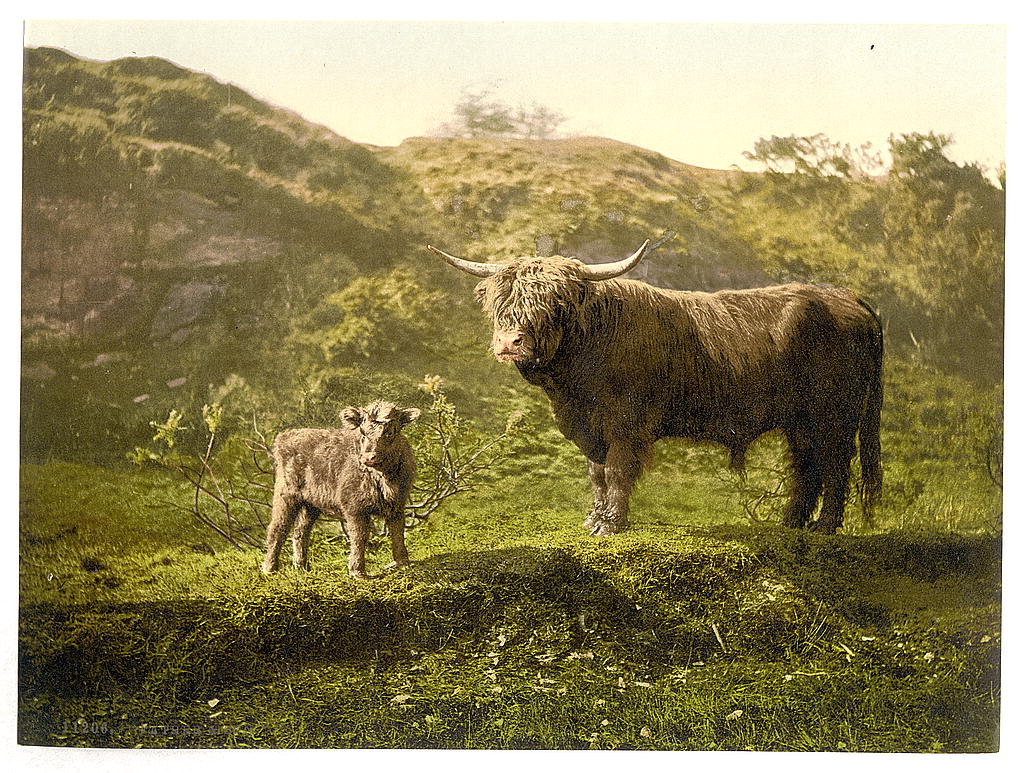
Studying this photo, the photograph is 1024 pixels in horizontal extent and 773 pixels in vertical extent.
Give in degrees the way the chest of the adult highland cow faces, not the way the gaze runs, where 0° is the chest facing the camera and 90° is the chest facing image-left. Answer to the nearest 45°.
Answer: approximately 90°

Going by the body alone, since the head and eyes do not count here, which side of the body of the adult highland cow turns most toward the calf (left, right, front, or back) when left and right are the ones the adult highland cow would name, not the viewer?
front

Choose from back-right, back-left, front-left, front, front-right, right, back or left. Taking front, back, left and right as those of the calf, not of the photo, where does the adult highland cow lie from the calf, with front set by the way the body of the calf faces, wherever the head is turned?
front-left

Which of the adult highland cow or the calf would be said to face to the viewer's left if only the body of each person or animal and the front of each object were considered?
the adult highland cow

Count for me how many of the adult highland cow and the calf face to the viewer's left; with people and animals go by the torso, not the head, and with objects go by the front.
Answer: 1
